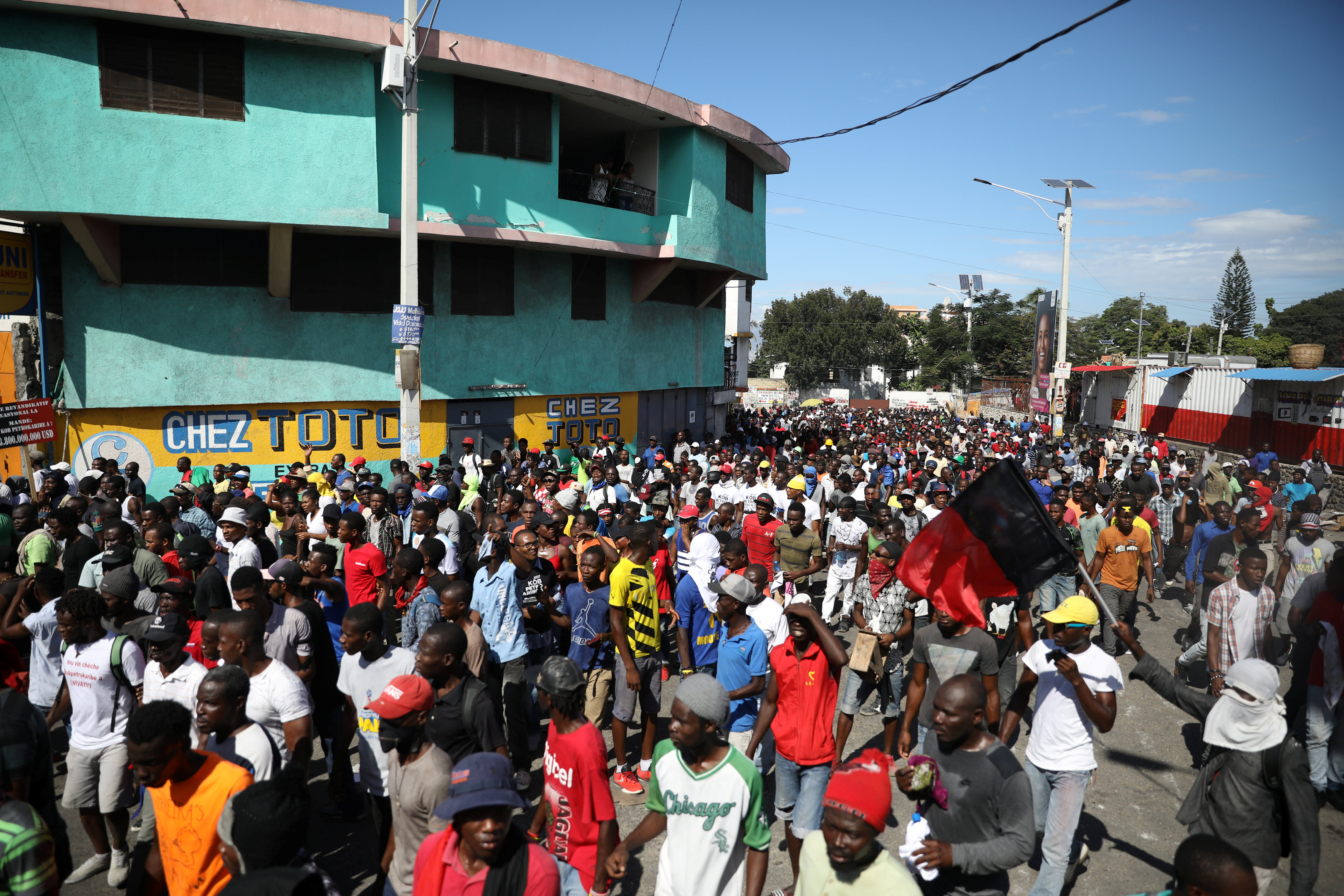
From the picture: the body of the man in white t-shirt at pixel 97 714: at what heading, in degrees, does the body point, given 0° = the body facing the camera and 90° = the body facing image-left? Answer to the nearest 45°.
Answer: approximately 45°

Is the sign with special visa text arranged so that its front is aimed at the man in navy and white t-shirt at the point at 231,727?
yes

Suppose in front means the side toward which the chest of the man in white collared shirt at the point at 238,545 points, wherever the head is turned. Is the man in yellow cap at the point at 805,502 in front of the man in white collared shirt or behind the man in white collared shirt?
behind

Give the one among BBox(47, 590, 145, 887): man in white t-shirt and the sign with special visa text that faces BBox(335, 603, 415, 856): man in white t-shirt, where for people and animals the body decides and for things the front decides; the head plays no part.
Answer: the sign with special visa text

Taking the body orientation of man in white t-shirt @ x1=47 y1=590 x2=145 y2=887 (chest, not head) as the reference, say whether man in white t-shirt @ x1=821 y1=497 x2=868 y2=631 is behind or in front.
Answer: behind

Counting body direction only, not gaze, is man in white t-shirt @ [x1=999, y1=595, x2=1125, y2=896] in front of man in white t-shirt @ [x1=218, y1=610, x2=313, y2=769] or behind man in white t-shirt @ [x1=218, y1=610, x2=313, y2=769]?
behind

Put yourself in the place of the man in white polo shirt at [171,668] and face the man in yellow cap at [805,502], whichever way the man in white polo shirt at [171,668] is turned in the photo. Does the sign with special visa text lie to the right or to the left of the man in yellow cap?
left

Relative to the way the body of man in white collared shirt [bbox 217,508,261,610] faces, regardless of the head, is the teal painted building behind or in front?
behind
